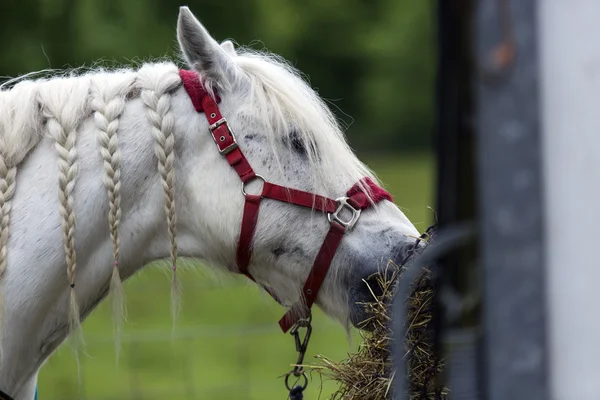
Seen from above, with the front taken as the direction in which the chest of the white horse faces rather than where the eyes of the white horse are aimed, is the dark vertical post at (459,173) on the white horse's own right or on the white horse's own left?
on the white horse's own right

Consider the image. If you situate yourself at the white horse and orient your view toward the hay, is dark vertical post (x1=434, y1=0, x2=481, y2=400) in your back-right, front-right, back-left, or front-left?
front-right

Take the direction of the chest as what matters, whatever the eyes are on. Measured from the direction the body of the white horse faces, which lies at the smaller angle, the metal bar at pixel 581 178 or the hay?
the hay

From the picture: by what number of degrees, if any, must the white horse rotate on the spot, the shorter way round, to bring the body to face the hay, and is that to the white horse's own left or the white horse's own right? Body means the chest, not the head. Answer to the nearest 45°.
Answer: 0° — it already faces it

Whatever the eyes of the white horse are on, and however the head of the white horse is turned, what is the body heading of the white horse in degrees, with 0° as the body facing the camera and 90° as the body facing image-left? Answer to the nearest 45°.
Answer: approximately 270°

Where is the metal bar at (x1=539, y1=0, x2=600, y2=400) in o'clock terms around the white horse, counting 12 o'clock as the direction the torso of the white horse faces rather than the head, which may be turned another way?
The metal bar is roughly at 2 o'clock from the white horse.
